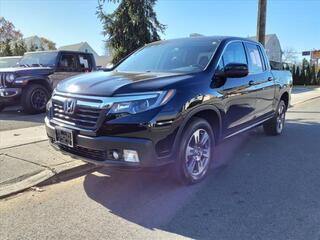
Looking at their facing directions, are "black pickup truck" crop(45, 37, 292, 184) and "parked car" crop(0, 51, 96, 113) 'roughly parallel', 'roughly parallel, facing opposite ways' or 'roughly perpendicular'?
roughly parallel

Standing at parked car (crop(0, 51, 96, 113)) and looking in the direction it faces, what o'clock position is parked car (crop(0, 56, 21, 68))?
parked car (crop(0, 56, 21, 68)) is roughly at 4 o'clock from parked car (crop(0, 51, 96, 113)).

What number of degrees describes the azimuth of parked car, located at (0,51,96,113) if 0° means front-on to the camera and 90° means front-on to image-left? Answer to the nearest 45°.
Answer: approximately 45°

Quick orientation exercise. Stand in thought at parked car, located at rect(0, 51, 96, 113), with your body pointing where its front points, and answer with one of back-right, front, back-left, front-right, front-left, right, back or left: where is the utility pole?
back-left

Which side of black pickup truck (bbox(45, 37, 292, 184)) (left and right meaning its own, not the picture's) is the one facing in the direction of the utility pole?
back

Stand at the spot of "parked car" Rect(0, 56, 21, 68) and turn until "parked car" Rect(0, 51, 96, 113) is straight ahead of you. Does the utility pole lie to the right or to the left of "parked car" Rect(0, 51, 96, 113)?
left

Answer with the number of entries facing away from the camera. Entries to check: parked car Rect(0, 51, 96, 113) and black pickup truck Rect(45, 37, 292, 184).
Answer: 0

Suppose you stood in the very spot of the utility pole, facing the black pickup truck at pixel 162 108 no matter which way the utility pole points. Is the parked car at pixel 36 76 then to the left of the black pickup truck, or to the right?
right

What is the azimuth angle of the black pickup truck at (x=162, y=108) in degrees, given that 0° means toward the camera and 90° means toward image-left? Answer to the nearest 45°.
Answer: approximately 45°
